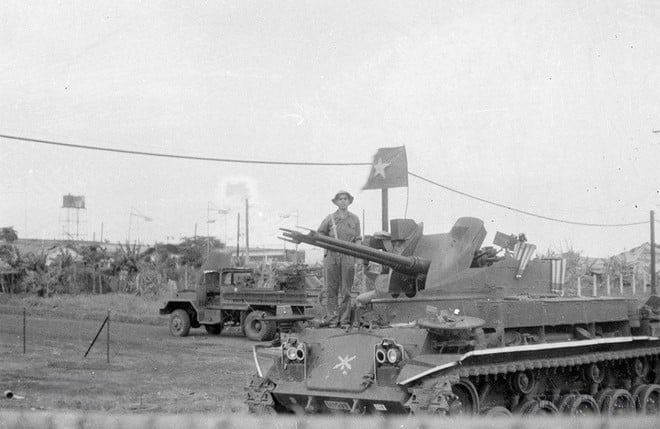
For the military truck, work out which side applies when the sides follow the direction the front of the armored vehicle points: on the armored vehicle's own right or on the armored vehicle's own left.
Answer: on the armored vehicle's own right

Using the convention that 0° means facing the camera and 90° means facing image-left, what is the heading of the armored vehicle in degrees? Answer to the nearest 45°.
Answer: approximately 45°
